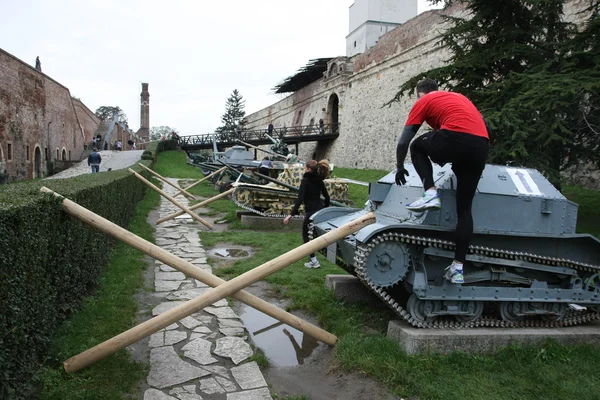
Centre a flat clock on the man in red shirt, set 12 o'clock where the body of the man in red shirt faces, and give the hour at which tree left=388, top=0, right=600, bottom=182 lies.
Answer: The tree is roughly at 2 o'clock from the man in red shirt.

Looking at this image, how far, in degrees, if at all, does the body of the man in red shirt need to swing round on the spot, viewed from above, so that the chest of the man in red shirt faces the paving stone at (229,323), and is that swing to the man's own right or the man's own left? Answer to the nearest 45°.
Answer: approximately 45° to the man's own left

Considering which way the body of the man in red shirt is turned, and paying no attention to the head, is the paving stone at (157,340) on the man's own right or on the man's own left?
on the man's own left

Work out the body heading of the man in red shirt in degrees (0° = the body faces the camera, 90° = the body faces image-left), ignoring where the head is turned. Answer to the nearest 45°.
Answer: approximately 135°

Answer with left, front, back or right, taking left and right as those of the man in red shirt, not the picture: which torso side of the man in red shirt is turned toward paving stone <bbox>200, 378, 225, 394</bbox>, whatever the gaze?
left

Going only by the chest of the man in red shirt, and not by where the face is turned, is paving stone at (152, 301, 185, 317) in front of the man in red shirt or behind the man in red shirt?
in front

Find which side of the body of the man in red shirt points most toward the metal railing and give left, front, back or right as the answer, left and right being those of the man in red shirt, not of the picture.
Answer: front

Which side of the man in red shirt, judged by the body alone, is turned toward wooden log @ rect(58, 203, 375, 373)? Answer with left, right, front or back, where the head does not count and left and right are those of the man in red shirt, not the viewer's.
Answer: left

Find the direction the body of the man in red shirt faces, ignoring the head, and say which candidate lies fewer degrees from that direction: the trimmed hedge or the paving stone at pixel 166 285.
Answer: the paving stone

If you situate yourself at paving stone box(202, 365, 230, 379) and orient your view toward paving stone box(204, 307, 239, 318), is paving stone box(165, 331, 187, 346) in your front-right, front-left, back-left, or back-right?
front-left

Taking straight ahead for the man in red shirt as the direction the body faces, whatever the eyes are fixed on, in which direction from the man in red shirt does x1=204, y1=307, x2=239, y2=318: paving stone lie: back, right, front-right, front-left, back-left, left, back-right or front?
front-left
